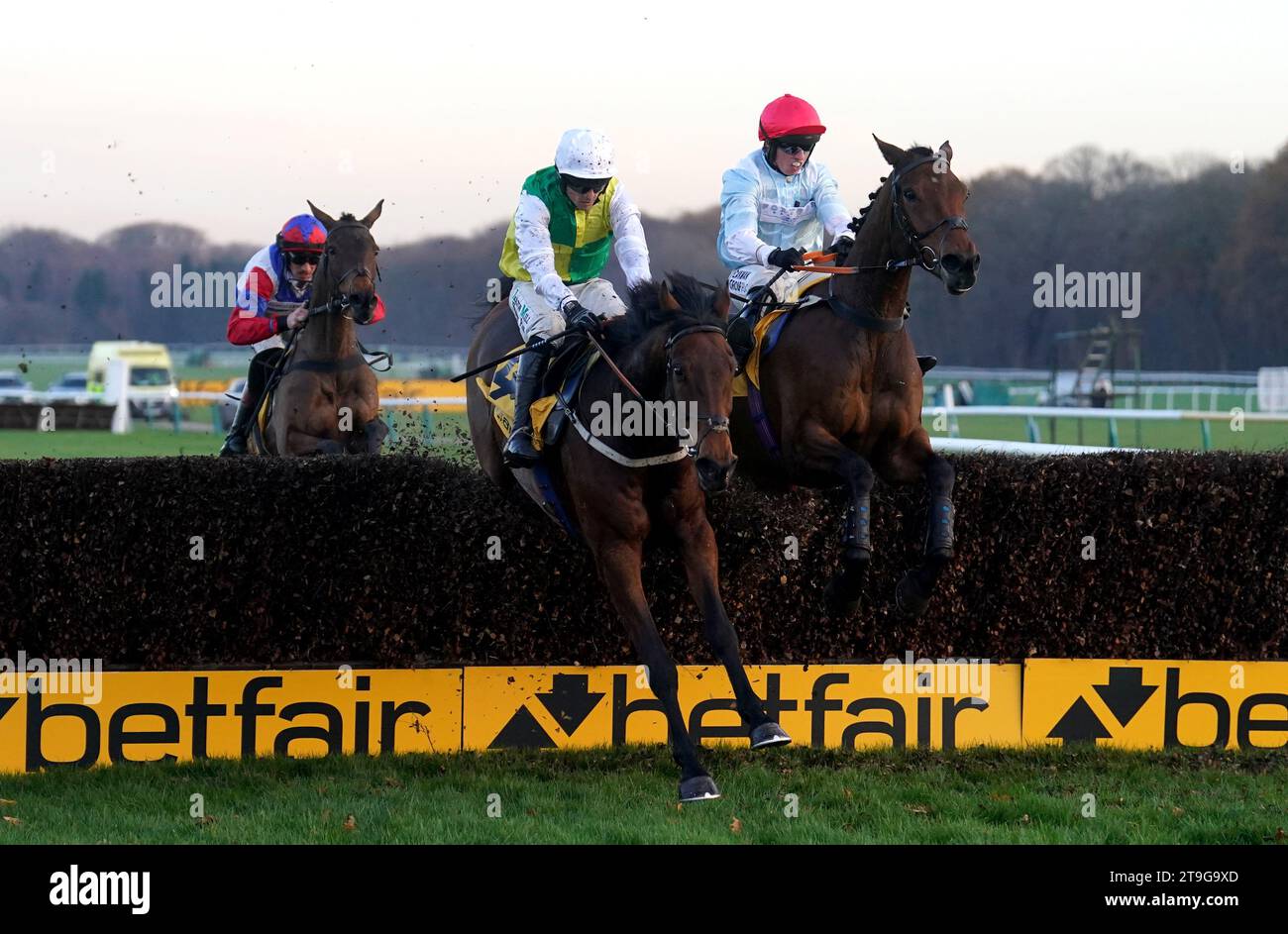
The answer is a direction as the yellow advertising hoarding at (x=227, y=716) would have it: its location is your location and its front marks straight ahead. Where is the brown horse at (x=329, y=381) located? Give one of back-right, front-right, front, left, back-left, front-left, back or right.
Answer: back

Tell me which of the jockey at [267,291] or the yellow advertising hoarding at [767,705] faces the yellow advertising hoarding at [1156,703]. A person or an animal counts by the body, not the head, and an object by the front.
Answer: the jockey

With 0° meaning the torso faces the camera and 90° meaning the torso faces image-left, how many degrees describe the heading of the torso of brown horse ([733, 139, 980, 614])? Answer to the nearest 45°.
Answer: approximately 315°

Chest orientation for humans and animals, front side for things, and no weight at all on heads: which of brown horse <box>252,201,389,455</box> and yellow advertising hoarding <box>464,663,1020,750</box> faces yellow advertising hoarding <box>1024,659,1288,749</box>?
the brown horse

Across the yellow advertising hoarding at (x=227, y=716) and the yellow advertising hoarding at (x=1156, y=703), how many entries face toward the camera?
2

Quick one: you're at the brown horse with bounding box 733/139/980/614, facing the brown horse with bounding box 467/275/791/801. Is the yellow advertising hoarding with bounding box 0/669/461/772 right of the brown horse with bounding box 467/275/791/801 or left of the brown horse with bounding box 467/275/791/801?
right

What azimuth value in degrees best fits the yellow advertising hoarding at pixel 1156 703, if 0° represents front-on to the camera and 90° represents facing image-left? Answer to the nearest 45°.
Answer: approximately 0°

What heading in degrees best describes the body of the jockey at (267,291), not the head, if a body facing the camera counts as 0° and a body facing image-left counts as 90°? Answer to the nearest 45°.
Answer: approximately 315°
